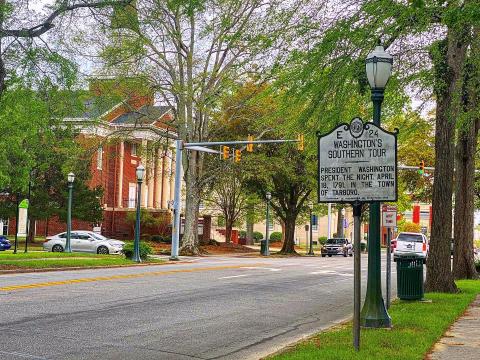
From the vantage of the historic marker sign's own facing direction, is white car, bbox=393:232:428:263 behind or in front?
behind

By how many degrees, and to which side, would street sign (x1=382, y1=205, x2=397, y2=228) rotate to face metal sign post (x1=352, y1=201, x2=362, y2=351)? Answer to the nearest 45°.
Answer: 0° — it already faces it
